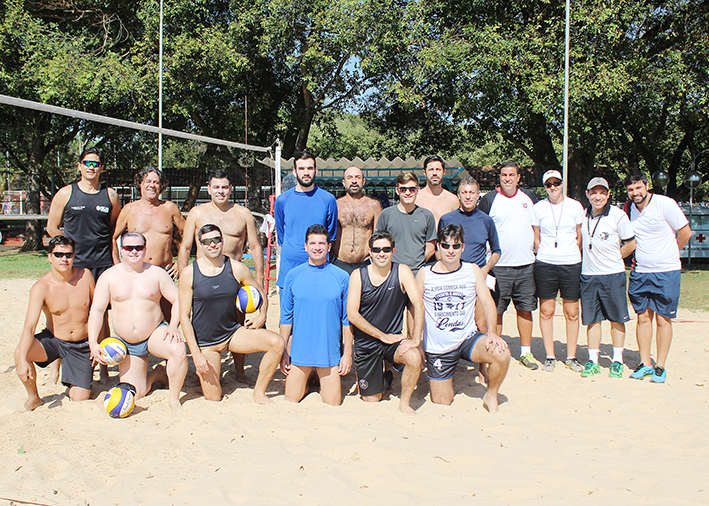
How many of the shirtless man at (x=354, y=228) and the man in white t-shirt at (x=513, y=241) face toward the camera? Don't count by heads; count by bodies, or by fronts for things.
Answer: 2

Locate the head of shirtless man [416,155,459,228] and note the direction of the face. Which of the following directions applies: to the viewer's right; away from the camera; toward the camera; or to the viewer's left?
toward the camera

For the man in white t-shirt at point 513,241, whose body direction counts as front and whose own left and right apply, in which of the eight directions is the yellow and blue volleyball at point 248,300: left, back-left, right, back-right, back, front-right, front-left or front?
front-right

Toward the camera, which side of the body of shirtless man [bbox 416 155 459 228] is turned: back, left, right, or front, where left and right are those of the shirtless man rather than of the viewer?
front

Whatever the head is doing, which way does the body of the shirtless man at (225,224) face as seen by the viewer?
toward the camera

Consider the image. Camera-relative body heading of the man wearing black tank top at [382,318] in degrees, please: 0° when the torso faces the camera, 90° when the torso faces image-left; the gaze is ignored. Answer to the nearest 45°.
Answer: approximately 0°

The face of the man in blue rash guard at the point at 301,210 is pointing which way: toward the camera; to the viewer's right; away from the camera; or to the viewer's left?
toward the camera

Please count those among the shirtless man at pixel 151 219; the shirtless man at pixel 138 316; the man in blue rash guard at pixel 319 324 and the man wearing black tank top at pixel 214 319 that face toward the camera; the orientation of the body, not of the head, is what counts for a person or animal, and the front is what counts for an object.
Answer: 4

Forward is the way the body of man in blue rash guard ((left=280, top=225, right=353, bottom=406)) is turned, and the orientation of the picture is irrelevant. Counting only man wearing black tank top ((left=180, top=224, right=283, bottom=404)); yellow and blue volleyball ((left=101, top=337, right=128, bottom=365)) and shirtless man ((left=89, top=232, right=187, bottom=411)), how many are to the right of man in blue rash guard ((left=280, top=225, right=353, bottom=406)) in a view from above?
3

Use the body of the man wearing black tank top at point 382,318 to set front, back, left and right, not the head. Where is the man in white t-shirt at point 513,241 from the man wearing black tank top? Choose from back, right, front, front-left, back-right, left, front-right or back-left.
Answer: back-left

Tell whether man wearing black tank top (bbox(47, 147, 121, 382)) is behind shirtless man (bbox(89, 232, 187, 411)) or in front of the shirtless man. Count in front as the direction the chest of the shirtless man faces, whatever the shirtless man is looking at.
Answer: behind

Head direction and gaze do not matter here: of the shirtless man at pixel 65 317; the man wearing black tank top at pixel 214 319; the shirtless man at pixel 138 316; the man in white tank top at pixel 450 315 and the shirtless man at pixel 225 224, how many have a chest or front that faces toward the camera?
5
